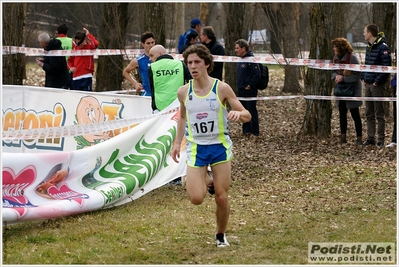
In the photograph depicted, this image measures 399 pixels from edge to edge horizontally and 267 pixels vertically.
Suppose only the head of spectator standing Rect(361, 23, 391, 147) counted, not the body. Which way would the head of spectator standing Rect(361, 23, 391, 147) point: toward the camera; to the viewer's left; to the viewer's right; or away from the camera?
to the viewer's left

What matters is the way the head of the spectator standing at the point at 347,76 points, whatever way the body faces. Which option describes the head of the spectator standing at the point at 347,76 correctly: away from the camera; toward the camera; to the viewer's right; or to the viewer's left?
to the viewer's left

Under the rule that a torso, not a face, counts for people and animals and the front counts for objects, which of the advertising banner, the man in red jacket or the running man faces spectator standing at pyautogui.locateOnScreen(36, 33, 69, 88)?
the man in red jacket

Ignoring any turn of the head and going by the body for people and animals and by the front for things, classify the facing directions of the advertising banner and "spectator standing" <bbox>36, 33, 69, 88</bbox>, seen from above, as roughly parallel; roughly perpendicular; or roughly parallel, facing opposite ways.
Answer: roughly perpendicular

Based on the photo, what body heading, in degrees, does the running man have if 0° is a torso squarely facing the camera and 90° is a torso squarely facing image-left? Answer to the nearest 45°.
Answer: approximately 0°

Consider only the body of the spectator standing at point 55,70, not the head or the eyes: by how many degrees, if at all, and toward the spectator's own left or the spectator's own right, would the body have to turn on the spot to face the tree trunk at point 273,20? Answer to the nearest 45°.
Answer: approximately 180°

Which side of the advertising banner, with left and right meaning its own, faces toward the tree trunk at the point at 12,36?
back

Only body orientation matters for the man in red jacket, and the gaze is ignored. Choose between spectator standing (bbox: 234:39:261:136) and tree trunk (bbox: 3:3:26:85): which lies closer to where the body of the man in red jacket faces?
the tree trunk
